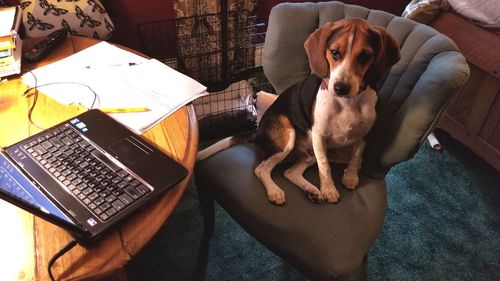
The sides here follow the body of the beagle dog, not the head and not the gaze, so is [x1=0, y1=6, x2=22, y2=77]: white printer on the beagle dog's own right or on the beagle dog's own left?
on the beagle dog's own right

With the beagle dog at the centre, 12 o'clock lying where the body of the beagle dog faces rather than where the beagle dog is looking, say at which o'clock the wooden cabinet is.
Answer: The wooden cabinet is roughly at 9 o'clock from the beagle dog.

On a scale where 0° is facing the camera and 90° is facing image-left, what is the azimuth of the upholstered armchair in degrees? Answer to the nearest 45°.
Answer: approximately 45°

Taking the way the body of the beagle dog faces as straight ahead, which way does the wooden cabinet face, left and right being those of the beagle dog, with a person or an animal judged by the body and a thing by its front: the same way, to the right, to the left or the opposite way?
to the right

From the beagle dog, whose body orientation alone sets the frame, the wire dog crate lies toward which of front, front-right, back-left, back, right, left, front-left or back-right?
back

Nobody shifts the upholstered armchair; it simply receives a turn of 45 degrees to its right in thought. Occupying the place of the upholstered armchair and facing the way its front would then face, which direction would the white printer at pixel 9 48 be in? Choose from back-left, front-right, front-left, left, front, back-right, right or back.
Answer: front

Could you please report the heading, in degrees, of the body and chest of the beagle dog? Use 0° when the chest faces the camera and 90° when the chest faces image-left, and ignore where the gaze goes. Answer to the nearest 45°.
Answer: approximately 315°

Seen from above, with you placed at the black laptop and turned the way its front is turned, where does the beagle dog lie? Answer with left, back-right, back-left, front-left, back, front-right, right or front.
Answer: front-right

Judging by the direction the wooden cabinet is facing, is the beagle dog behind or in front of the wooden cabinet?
in front

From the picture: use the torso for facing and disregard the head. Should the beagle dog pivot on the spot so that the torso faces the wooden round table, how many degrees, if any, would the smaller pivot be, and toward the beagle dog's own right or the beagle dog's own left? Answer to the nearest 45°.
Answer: approximately 90° to the beagle dog's own right

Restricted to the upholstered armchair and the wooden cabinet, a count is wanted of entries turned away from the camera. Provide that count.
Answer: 0

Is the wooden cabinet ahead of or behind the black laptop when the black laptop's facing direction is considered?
ahead

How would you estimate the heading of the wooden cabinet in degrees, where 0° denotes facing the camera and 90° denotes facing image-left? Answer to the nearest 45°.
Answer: approximately 45°

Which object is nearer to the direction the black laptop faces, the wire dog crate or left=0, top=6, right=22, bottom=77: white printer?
the wire dog crate
